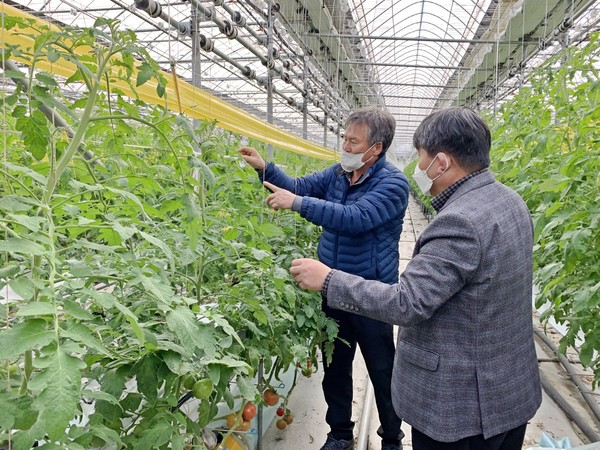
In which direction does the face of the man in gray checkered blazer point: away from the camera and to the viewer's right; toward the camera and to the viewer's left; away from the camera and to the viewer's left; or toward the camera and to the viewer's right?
away from the camera and to the viewer's left

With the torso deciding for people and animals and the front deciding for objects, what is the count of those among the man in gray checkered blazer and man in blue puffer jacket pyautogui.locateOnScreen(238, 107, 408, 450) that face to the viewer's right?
0

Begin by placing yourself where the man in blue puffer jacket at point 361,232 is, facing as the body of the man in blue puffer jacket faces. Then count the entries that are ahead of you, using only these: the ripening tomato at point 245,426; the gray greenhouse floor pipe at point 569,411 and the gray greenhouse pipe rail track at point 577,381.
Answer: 1

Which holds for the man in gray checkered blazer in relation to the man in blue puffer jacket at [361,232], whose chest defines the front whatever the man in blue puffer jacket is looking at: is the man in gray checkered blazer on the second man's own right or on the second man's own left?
on the second man's own left

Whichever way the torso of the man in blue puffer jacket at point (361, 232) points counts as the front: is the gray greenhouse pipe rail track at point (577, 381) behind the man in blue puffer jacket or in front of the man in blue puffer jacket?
behind

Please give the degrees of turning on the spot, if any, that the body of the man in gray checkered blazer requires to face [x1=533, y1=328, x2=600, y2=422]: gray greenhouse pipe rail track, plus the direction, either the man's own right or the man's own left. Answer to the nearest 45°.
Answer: approximately 90° to the man's own right

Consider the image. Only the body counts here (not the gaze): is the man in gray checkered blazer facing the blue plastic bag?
no

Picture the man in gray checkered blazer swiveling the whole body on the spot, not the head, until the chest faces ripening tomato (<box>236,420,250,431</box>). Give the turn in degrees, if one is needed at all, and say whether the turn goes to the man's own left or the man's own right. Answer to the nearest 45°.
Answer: approximately 45° to the man's own left

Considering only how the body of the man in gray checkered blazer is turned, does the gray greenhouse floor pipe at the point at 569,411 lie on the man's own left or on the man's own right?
on the man's own right

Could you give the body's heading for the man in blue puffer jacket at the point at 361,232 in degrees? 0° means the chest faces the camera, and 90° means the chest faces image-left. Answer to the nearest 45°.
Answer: approximately 45°
